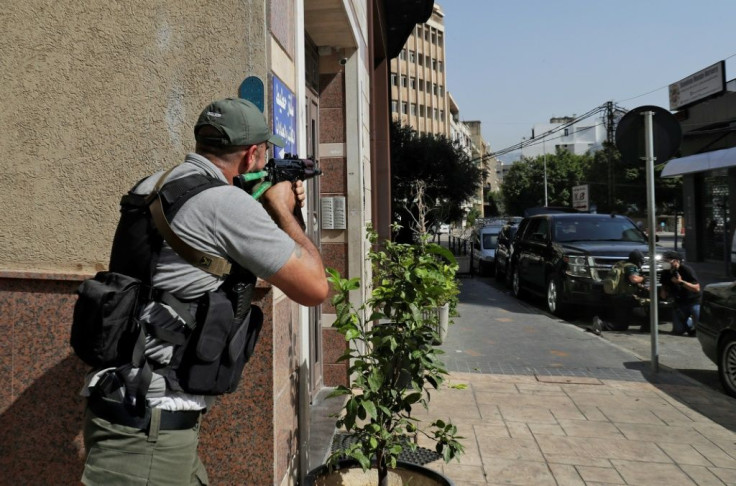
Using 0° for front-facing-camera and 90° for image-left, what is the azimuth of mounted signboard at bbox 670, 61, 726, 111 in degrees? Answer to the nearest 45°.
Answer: approximately 45°

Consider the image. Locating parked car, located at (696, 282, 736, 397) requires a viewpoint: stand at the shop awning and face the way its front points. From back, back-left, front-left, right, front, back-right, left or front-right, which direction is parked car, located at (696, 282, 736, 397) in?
front-left

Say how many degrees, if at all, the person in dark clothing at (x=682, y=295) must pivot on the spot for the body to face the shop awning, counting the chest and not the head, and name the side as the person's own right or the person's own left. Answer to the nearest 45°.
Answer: approximately 135° to the person's own right

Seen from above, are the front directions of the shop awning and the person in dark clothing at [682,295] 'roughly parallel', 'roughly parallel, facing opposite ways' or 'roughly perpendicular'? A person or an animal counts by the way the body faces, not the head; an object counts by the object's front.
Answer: roughly parallel

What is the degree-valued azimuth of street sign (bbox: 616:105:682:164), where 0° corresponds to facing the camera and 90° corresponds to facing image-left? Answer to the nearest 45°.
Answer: approximately 180°

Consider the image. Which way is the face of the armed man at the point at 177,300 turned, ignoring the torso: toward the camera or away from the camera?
away from the camera

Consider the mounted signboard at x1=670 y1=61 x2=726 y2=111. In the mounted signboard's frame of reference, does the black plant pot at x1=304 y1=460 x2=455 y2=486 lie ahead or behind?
ahead

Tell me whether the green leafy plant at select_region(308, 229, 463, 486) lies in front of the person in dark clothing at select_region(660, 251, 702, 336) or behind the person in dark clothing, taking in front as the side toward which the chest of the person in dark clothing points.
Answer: in front

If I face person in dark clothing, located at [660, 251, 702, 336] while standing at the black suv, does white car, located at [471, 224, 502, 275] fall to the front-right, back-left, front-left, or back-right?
back-left

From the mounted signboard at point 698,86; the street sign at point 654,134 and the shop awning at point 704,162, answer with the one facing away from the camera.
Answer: the street sign

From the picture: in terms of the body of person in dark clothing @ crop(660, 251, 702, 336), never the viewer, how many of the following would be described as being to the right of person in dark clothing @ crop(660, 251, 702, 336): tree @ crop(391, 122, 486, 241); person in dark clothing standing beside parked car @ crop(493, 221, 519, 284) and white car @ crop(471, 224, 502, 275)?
3

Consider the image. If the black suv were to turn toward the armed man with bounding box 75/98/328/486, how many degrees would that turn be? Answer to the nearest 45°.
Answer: approximately 45° to its right

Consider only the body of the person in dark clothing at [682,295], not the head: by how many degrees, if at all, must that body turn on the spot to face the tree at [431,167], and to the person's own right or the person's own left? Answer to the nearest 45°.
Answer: approximately 90° to the person's own right
